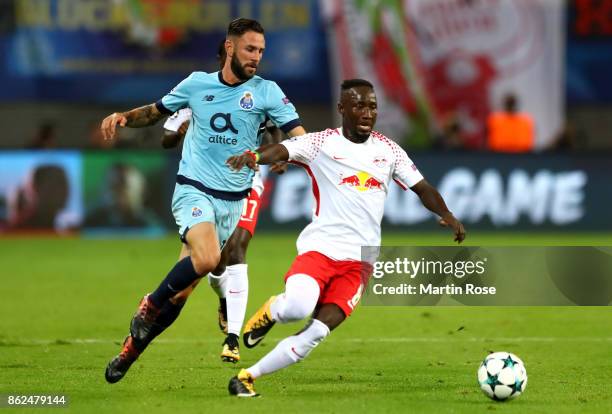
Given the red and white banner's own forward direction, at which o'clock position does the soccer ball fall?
The soccer ball is roughly at 12 o'clock from the red and white banner.

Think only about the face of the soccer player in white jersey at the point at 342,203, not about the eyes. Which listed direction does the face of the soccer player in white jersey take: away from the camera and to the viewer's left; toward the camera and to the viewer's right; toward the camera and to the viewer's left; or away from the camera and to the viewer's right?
toward the camera and to the viewer's right

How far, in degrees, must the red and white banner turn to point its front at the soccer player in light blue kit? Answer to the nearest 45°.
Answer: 0° — it already faces them

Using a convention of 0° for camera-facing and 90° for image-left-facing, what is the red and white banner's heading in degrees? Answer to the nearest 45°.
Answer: approximately 0°

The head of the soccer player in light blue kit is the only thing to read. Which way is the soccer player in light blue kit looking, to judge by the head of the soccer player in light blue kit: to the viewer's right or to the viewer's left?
to the viewer's right

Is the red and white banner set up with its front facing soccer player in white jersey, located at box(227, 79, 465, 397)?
yes
